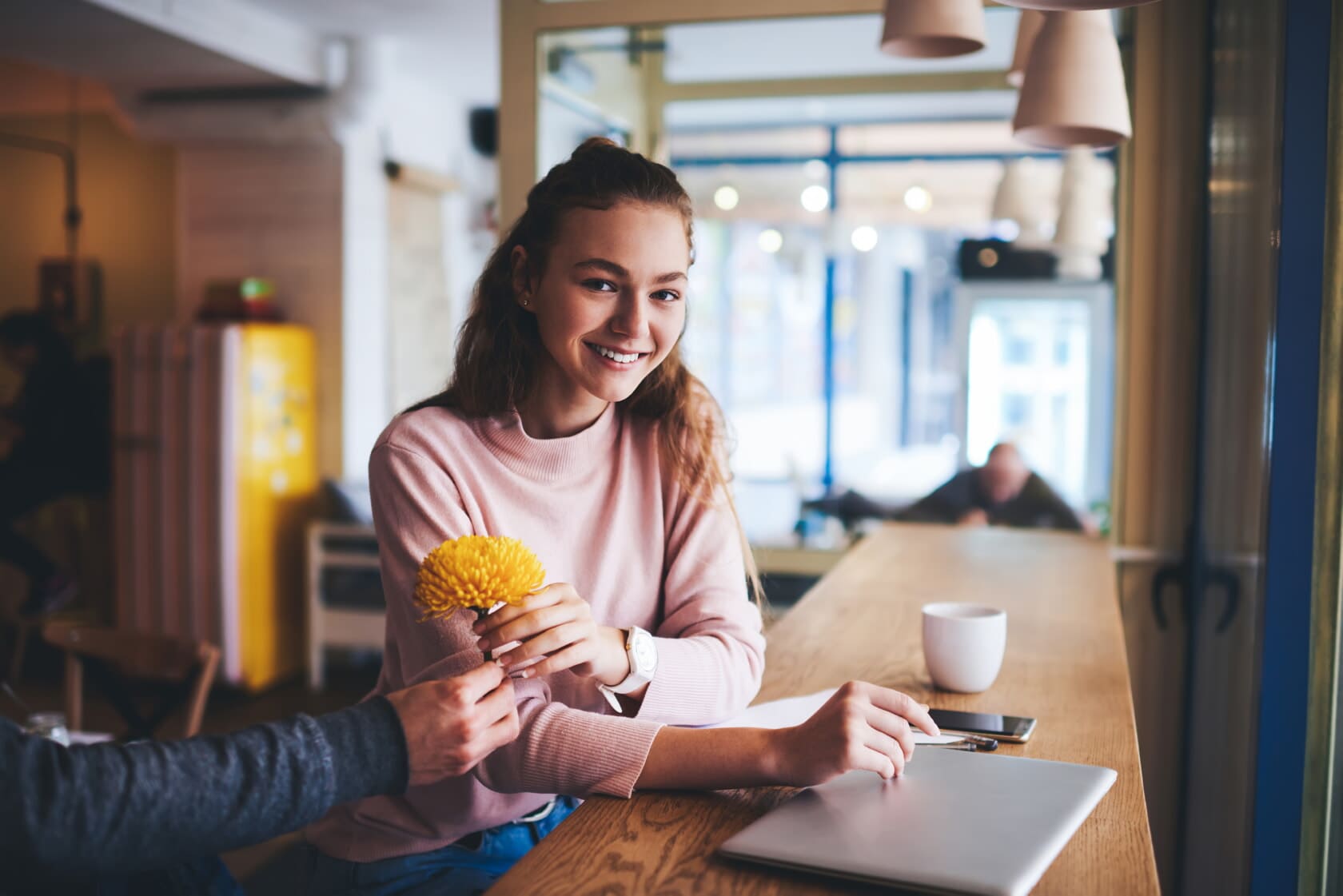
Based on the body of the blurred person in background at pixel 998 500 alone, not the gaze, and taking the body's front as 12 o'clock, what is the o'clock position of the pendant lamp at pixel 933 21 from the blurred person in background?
The pendant lamp is roughly at 12 o'clock from the blurred person in background.

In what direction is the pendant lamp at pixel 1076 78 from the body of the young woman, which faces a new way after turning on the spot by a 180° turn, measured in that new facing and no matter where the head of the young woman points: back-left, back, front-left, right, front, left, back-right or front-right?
right

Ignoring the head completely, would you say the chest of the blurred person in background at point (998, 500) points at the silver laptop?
yes

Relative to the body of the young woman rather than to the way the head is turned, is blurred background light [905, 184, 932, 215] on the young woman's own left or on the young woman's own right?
on the young woman's own left

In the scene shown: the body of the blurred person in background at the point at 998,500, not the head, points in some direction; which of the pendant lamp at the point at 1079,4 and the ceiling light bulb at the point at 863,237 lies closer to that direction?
the pendant lamp
